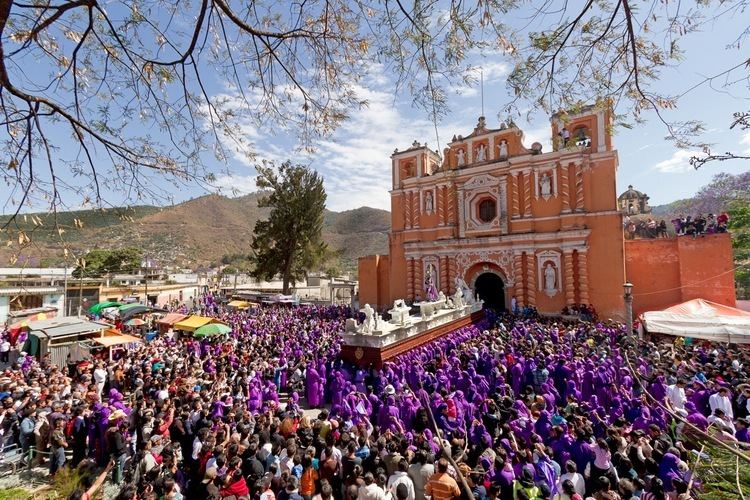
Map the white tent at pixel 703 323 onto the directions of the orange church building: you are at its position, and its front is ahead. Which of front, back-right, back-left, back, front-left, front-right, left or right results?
left

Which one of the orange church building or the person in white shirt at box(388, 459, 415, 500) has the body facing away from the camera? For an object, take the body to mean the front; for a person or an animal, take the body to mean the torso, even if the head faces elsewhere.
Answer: the person in white shirt

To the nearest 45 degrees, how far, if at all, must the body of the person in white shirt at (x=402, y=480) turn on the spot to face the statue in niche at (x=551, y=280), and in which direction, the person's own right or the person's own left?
approximately 45° to the person's own right

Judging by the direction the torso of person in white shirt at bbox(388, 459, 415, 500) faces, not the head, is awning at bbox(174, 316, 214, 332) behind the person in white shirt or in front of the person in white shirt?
in front

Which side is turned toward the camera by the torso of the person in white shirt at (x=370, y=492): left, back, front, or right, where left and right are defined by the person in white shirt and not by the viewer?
back

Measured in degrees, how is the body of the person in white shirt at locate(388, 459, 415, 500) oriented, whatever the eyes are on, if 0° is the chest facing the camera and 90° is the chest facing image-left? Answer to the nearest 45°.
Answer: approximately 180°

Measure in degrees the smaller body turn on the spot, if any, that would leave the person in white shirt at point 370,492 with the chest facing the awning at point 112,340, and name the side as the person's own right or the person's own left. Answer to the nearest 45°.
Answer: approximately 45° to the person's own left

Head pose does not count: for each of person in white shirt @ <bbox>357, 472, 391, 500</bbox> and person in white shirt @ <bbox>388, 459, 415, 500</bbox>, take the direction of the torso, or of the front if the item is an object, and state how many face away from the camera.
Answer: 2

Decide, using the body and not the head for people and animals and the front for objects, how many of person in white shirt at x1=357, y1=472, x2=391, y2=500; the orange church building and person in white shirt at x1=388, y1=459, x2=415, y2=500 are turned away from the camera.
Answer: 2

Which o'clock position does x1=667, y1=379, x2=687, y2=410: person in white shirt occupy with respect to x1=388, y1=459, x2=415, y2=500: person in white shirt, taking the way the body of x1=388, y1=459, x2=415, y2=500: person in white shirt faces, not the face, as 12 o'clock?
x1=667, y1=379, x2=687, y2=410: person in white shirt is roughly at 2 o'clock from x1=388, y1=459, x2=415, y2=500: person in white shirt.

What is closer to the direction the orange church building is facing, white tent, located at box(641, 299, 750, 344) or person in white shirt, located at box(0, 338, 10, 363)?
the person in white shirt

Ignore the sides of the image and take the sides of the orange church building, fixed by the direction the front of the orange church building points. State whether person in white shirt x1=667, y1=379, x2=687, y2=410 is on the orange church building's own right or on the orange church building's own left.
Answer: on the orange church building's own left

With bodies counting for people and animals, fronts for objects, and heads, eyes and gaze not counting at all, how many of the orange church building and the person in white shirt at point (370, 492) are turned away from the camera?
1

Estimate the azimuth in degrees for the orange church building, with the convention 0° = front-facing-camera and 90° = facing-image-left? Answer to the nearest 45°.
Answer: approximately 45°
